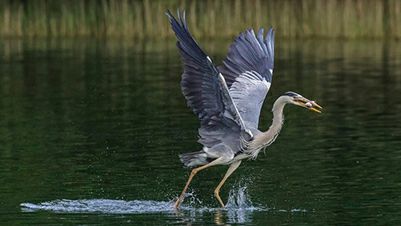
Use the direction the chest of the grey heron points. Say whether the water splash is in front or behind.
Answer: behind

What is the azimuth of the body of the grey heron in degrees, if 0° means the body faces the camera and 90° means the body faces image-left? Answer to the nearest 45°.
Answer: approximately 270°
